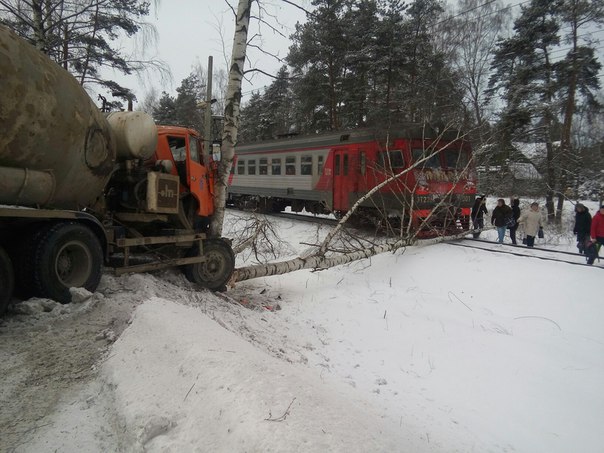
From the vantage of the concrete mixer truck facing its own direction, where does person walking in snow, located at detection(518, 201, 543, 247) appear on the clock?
The person walking in snow is roughly at 1 o'clock from the concrete mixer truck.

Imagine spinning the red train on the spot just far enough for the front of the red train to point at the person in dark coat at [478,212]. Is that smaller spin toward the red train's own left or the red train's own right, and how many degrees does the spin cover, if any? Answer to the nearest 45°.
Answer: approximately 45° to the red train's own left

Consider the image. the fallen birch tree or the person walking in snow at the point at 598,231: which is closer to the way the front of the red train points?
the person walking in snow

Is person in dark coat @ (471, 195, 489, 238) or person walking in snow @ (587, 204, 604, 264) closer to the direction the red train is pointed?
the person walking in snow

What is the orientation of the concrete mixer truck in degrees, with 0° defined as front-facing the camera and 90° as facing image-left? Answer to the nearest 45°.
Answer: approximately 225°

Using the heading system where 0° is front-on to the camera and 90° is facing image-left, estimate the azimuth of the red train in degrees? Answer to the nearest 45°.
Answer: approximately 315°

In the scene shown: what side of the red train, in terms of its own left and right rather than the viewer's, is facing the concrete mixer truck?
right

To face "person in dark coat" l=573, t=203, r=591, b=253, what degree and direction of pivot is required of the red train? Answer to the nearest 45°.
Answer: approximately 45° to its left
